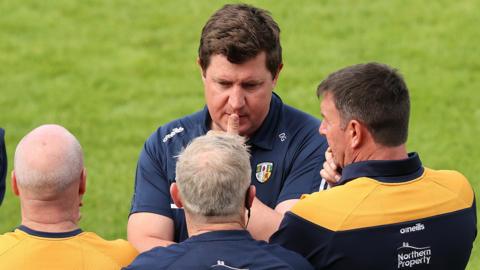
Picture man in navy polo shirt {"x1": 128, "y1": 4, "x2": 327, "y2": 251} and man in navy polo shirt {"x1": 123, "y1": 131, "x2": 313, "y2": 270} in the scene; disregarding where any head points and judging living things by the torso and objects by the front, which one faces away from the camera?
man in navy polo shirt {"x1": 123, "y1": 131, "x2": 313, "y2": 270}

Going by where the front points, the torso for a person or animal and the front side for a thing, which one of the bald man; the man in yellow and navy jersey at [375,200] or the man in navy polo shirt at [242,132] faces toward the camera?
the man in navy polo shirt

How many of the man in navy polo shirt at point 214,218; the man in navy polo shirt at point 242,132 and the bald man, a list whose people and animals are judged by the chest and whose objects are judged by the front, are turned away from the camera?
2

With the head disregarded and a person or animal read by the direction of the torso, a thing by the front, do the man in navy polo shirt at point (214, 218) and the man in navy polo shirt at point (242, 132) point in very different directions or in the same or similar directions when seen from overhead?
very different directions

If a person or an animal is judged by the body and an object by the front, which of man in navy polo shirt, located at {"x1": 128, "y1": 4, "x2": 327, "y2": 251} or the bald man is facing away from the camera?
the bald man

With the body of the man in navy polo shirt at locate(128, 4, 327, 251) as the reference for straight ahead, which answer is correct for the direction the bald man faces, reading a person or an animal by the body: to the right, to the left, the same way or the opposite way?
the opposite way

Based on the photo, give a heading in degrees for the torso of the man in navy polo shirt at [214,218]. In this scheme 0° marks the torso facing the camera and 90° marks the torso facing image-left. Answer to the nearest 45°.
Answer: approximately 180°

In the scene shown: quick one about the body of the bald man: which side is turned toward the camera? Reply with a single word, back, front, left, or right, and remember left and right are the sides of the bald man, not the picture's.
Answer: back

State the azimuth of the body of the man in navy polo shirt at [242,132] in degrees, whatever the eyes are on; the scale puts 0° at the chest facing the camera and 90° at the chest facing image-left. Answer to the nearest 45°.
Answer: approximately 0°

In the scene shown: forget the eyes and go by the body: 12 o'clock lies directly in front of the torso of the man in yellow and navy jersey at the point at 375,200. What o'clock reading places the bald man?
The bald man is roughly at 10 o'clock from the man in yellow and navy jersey.

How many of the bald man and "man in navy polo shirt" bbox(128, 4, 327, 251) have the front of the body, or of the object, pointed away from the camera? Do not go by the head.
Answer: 1

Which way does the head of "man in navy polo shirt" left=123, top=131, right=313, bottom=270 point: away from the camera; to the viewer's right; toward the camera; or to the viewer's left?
away from the camera

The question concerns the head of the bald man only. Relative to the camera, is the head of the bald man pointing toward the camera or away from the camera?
away from the camera
